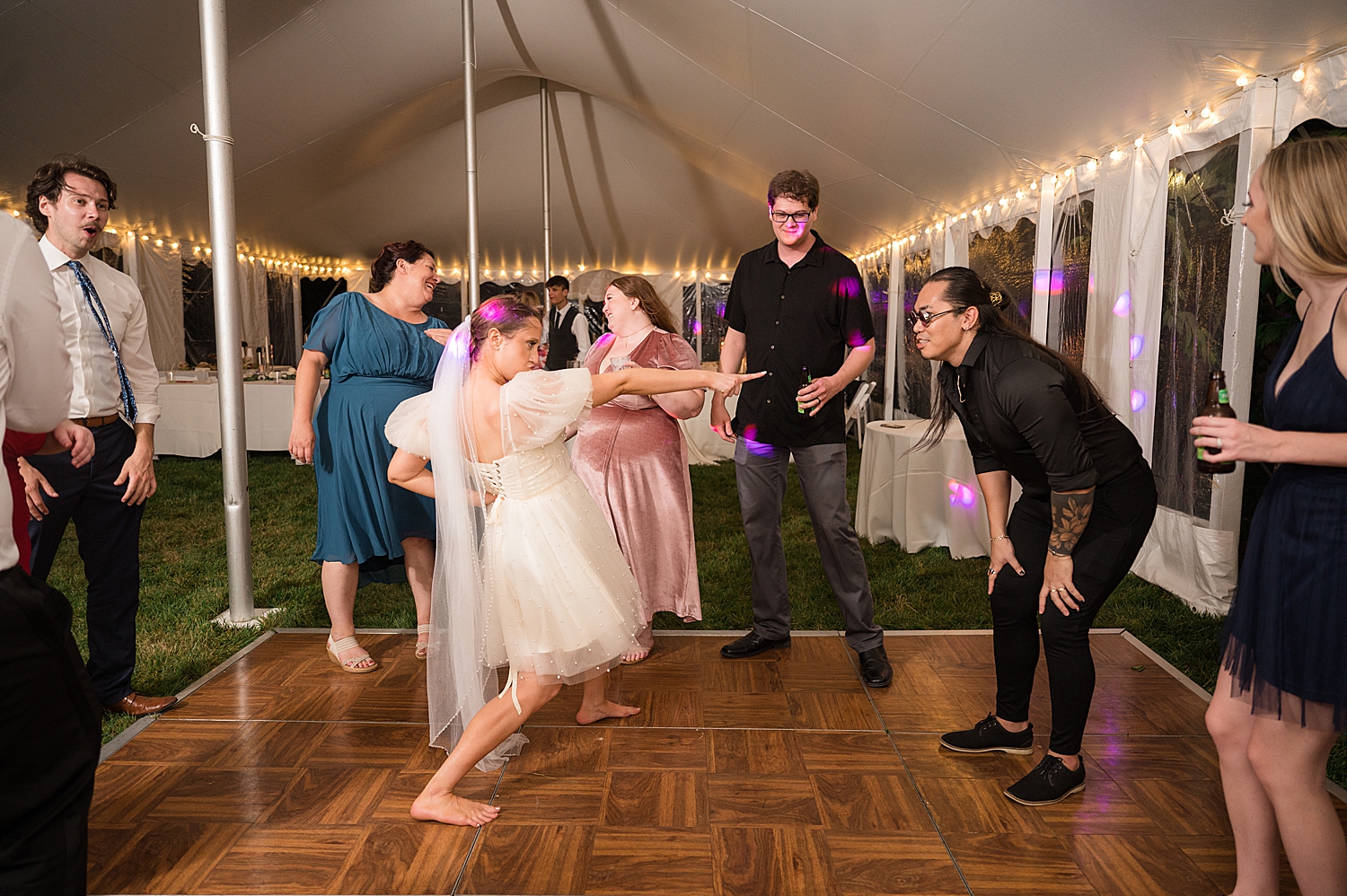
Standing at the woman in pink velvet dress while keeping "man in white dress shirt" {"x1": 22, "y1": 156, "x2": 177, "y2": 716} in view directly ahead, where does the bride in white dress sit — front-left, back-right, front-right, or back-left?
front-left

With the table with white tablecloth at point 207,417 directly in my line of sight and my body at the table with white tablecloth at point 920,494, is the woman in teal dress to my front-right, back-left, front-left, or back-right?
front-left

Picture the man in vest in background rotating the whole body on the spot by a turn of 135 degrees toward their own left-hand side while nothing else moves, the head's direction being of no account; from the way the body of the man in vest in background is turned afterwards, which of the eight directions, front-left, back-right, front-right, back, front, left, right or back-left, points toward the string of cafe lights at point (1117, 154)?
front-right

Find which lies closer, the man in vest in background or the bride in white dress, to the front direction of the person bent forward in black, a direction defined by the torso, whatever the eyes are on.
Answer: the bride in white dress

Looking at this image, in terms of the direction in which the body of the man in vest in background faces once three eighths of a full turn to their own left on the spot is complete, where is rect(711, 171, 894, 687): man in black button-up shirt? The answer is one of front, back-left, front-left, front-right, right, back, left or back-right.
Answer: right

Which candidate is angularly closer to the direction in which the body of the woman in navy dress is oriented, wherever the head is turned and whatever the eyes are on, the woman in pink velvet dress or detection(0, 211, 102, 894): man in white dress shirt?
the man in white dress shirt

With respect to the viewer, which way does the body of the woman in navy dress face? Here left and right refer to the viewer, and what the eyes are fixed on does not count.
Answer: facing the viewer and to the left of the viewer

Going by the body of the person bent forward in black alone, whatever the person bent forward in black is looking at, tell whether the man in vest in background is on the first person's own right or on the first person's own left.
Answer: on the first person's own right

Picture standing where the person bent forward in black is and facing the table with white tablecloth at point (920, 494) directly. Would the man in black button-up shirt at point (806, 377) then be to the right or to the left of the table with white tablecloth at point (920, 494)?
left

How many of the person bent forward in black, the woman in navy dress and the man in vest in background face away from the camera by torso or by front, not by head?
0

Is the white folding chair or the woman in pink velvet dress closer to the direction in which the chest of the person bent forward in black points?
the woman in pink velvet dress

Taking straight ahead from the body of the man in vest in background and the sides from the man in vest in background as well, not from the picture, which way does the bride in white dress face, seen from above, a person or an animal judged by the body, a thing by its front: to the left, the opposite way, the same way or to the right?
the opposite way

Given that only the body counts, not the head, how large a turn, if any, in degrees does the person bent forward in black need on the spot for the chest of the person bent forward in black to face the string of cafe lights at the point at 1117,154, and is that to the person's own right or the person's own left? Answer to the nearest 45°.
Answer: approximately 135° to the person's own right

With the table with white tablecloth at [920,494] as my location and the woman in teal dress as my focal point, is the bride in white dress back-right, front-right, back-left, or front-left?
front-left

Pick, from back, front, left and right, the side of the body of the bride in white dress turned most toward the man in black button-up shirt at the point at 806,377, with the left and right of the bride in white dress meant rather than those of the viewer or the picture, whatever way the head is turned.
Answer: front

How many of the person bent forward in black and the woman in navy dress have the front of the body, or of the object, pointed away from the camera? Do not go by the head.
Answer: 0

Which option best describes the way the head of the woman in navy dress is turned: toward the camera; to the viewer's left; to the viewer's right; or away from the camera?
to the viewer's left

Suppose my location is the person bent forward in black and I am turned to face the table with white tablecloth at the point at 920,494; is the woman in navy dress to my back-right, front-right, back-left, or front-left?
back-right

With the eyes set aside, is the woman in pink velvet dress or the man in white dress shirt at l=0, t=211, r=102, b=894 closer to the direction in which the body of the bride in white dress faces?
the woman in pink velvet dress
